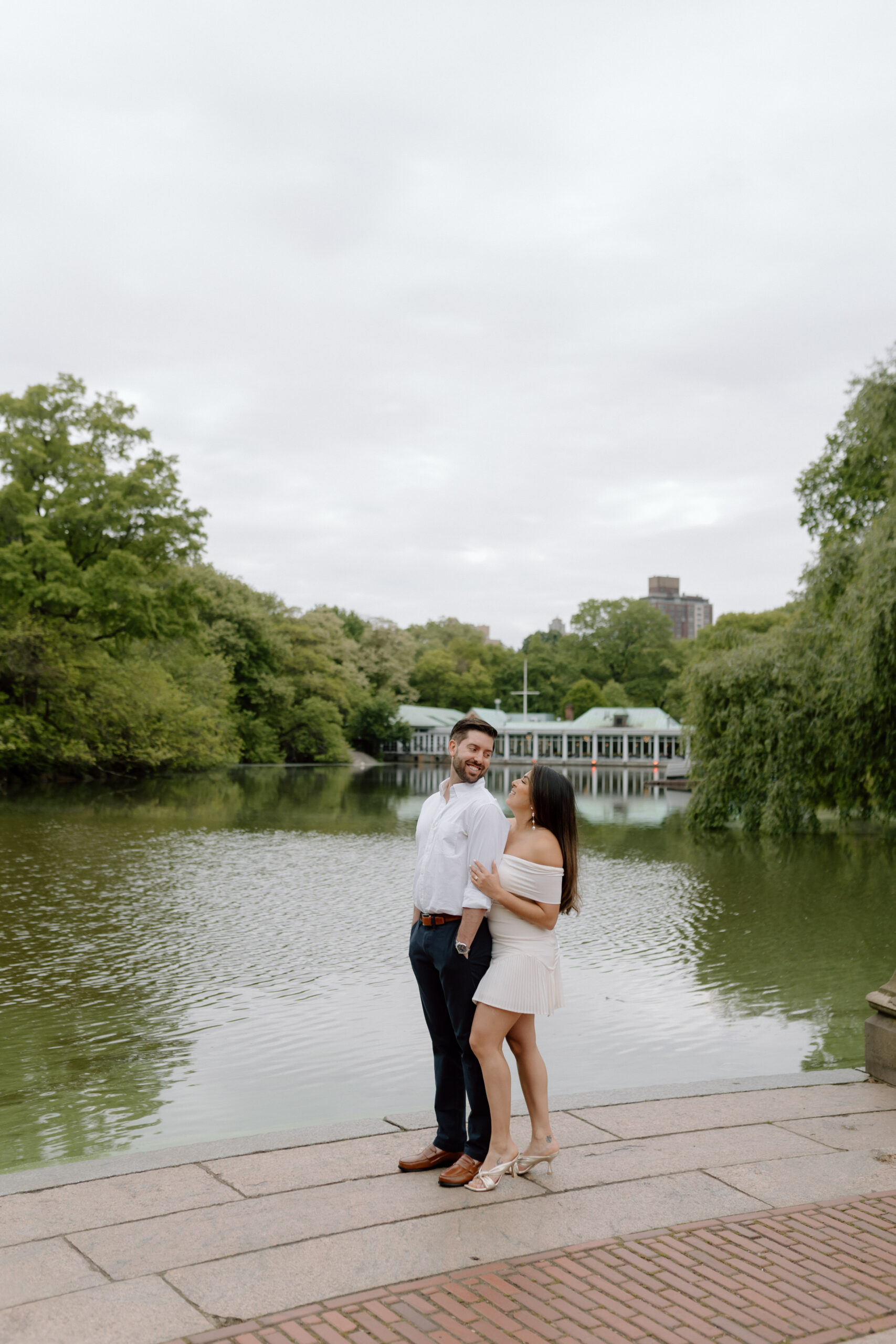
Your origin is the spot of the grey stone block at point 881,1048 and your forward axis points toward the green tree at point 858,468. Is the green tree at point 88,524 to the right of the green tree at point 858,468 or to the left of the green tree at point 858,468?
left

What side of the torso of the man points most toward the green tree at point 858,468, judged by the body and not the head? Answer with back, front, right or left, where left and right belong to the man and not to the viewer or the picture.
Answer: back

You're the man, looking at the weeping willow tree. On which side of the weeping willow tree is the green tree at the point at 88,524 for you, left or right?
left

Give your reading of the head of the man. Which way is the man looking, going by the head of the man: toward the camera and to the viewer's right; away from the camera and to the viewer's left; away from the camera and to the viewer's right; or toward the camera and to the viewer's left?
toward the camera and to the viewer's right

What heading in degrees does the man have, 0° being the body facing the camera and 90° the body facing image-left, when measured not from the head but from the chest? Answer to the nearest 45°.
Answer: approximately 45°

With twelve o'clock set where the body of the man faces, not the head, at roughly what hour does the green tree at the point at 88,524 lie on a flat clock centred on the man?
The green tree is roughly at 4 o'clock from the man.

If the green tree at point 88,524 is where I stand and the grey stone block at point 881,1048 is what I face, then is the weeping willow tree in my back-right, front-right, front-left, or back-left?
front-left

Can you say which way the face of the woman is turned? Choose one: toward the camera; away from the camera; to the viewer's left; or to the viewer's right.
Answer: to the viewer's left
